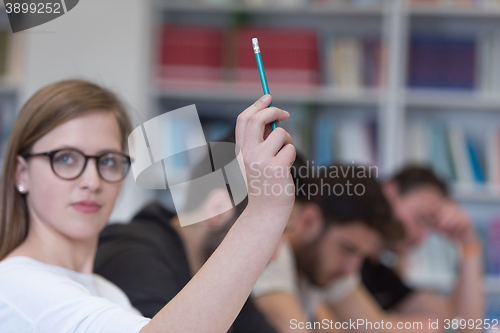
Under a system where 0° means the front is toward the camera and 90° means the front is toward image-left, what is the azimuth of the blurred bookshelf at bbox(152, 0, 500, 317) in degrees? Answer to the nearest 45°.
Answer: approximately 0°

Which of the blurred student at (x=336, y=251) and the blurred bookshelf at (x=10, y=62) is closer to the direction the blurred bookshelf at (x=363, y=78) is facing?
the blurred student

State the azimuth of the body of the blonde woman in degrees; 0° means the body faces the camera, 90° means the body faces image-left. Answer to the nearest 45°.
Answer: approximately 315°

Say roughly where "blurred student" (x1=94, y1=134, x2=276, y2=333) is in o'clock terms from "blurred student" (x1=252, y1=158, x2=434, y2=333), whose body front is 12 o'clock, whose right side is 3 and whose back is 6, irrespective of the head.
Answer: "blurred student" (x1=94, y1=134, x2=276, y2=333) is roughly at 2 o'clock from "blurred student" (x1=252, y1=158, x2=434, y2=333).

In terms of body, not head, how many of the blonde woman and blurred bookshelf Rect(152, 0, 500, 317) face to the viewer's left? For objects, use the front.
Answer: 0

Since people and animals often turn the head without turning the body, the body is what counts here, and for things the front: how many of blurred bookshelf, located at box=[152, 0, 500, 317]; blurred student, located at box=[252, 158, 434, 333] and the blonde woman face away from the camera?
0

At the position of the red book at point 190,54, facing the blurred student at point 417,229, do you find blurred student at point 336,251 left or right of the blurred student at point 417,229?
right

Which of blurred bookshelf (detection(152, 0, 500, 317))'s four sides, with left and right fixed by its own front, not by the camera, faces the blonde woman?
front

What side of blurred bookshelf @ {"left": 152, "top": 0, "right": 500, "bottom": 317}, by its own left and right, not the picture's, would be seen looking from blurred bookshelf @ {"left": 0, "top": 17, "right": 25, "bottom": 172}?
right
